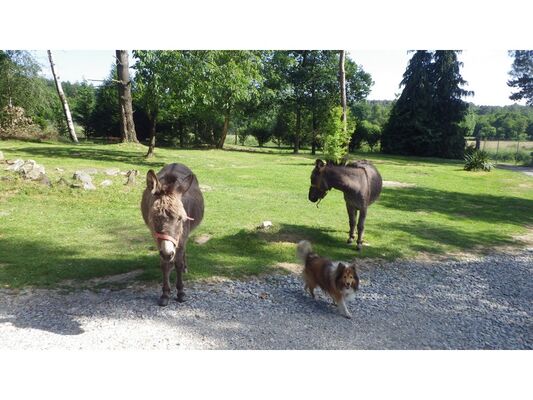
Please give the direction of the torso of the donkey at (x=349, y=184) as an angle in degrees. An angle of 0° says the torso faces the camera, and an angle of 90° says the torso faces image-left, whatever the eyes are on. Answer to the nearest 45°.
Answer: approximately 45°

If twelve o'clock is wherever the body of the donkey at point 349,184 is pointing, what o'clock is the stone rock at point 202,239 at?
The stone rock is roughly at 1 o'clock from the donkey.

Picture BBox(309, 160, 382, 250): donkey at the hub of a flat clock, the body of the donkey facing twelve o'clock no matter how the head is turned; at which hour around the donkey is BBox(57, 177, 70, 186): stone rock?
The stone rock is roughly at 2 o'clock from the donkey.

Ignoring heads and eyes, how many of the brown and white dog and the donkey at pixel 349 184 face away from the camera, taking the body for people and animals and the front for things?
0

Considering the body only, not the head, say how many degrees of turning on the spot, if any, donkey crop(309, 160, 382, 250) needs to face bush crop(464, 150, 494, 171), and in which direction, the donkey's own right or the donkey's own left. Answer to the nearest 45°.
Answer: approximately 180°

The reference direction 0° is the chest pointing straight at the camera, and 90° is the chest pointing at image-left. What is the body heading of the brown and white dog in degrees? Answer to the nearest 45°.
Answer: approximately 315°

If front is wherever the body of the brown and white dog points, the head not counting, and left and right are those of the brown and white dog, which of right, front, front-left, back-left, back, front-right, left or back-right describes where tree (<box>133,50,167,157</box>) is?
back

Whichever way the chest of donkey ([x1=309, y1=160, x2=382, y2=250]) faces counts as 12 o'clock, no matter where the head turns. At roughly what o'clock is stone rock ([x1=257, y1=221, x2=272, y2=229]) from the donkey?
The stone rock is roughly at 2 o'clock from the donkey.

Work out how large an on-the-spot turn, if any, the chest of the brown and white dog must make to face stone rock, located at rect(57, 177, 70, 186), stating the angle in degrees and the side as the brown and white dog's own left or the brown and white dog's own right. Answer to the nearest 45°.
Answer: approximately 180°

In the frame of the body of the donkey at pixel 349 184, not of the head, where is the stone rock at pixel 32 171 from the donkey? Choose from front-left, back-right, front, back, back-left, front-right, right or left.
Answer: front-right

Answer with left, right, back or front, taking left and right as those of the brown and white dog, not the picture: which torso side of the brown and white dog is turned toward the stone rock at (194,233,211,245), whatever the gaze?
back

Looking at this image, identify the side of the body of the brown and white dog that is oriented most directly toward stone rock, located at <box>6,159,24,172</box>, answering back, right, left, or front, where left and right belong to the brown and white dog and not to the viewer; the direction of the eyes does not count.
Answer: back
